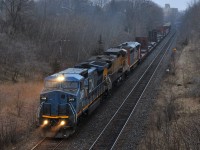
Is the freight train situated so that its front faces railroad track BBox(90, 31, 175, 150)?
no

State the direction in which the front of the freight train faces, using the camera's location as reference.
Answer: facing the viewer and to the left of the viewer
